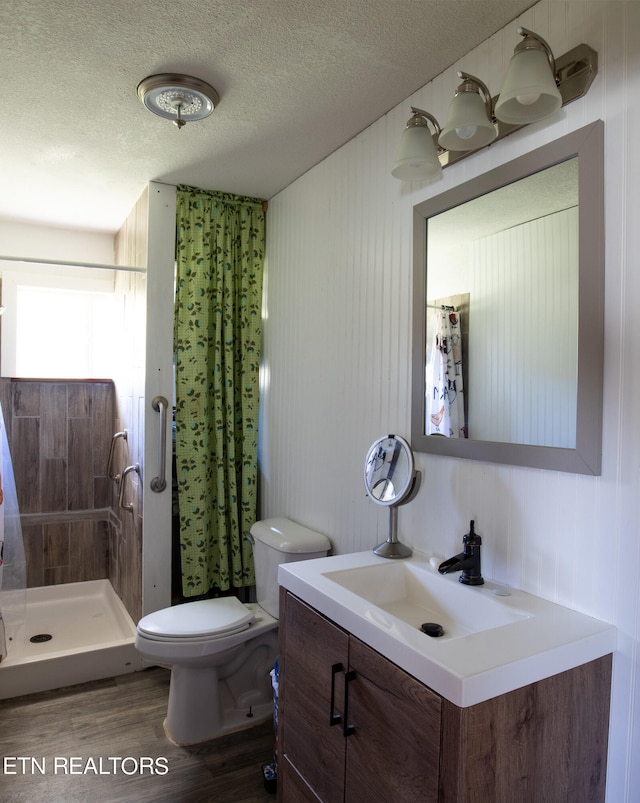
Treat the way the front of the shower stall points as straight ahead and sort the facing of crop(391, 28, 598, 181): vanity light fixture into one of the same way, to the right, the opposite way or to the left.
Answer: to the right

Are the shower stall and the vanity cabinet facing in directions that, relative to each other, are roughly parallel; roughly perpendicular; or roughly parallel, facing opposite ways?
roughly perpendicular

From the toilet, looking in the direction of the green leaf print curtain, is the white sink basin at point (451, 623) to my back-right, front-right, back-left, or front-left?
back-right

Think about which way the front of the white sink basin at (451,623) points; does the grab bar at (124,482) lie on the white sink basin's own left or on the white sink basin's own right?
on the white sink basin's own right

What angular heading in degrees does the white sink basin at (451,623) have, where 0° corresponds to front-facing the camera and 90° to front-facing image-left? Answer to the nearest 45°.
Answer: approximately 45°

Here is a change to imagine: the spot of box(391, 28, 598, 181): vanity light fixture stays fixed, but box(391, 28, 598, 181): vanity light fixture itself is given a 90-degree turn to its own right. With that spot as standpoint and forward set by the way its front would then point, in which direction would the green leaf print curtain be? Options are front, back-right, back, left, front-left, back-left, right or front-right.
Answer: front

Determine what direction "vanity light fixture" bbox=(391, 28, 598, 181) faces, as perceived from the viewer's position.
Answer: facing the viewer and to the left of the viewer

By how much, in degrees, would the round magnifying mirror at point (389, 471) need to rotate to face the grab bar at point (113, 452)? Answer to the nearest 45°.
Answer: approximately 90° to its right

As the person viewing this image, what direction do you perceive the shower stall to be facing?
facing the viewer

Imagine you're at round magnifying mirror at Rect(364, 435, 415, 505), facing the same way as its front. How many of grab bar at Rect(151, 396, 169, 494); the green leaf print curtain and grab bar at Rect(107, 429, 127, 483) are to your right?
3
